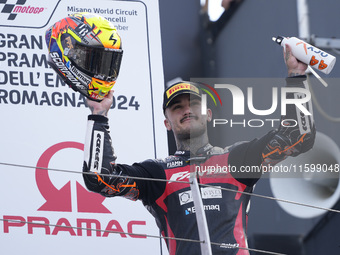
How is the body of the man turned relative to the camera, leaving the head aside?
toward the camera
